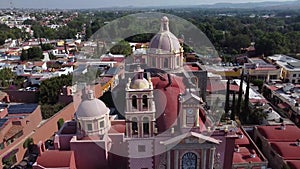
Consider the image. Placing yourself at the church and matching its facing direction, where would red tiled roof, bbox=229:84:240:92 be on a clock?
The red tiled roof is roughly at 7 o'clock from the church.

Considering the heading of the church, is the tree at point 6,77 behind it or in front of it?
behind

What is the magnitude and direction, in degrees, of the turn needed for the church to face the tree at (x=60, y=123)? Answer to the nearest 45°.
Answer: approximately 135° to its right

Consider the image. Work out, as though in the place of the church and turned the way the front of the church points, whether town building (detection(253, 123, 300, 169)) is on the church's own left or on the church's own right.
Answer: on the church's own left

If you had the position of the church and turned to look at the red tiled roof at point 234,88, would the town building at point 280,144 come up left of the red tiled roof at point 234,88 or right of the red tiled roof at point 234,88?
right

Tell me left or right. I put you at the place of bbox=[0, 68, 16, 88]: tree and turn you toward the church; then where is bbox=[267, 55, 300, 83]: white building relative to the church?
left

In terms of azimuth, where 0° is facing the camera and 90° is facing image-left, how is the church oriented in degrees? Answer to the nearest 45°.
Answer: approximately 0°

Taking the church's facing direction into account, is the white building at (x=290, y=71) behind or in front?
behind
